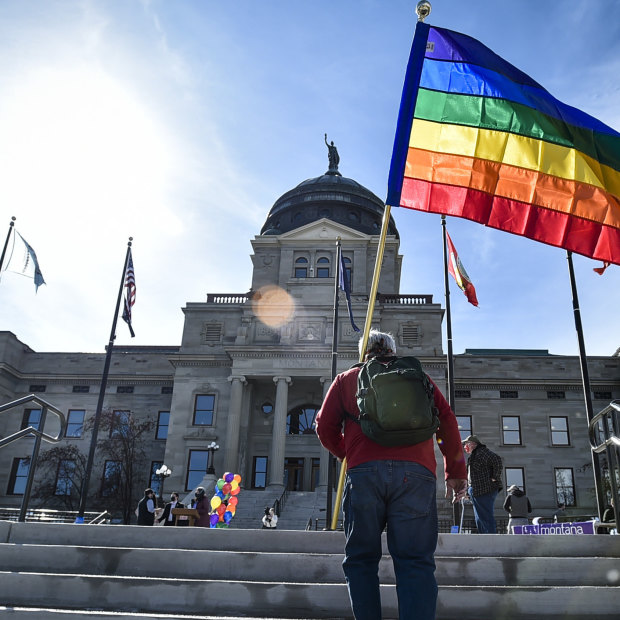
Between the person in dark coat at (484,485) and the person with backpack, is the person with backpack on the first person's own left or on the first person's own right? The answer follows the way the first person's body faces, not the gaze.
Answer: on the first person's own left

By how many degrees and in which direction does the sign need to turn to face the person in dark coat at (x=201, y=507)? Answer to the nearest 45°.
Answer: approximately 90° to its right

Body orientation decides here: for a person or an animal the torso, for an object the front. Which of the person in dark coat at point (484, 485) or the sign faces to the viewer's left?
the person in dark coat

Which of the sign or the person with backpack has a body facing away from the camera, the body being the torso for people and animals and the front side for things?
the person with backpack

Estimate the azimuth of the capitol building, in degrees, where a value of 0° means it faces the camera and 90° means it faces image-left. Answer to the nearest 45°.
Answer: approximately 0°

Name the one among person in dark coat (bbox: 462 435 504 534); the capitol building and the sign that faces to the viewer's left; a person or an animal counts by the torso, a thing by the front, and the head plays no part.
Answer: the person in dark coat

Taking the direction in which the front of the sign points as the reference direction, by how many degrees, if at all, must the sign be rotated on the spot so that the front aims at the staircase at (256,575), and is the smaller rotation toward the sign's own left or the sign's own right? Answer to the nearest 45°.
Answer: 0° — it already faces it

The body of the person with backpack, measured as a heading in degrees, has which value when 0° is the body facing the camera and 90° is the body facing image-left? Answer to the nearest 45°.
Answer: approximately 180°

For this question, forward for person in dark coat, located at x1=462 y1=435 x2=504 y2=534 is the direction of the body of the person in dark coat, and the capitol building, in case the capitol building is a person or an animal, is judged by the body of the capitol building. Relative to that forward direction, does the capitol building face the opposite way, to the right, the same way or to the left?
to the left

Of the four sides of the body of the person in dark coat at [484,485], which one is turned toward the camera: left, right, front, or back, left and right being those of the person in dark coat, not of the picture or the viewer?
left

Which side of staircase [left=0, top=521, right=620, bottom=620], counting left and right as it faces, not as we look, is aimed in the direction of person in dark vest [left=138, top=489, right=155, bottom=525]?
back

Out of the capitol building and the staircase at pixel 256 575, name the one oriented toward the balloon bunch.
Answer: the capitol building

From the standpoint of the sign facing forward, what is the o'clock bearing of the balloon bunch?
The balloon bunch is roughly at 4 o'clock from the sign.

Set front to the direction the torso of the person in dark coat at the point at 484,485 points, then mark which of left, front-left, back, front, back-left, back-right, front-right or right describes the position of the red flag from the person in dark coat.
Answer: right
